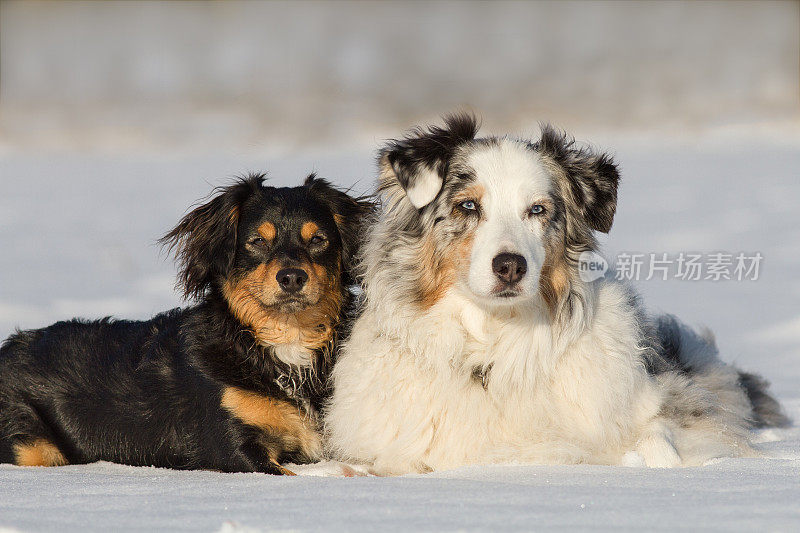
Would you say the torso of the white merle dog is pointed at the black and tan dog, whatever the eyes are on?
no

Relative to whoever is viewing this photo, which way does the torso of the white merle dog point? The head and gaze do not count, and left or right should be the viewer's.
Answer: facing the viewer and to the left of the viewer
